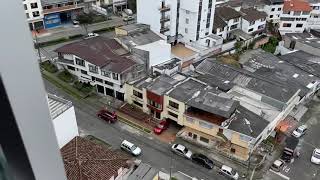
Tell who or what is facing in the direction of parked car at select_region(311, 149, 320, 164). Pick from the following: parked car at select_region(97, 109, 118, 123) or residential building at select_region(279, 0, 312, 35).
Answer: the residential building

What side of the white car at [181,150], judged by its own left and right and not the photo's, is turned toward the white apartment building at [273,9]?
left

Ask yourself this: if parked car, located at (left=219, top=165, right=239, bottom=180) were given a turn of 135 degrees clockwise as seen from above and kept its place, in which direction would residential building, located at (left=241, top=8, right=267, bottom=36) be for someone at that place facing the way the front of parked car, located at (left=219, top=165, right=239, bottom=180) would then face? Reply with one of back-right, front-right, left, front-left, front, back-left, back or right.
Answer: right

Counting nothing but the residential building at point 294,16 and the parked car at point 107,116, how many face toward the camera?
1

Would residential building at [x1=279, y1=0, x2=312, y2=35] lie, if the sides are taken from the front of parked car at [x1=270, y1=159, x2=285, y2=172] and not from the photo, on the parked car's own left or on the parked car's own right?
on the parked car's own right

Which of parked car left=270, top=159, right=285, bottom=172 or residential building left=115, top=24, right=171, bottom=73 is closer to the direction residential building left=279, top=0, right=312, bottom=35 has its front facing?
the parked car
